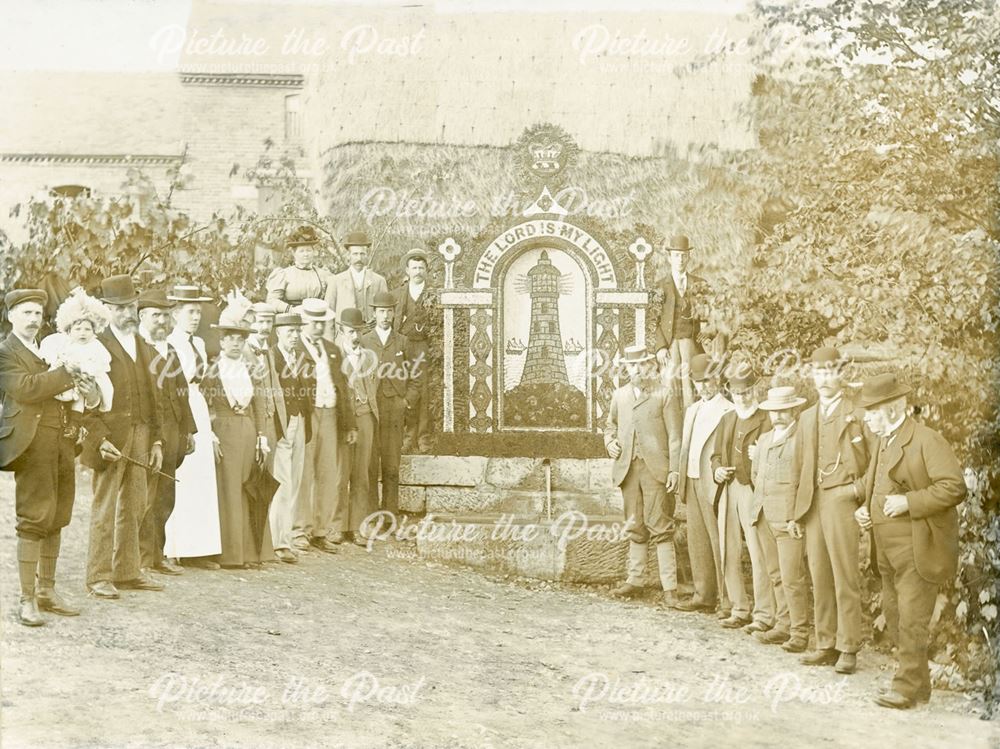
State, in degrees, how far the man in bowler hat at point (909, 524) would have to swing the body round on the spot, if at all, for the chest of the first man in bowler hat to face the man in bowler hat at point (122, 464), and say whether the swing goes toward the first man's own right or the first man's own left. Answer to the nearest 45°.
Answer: approximately 45° to the first man's own right

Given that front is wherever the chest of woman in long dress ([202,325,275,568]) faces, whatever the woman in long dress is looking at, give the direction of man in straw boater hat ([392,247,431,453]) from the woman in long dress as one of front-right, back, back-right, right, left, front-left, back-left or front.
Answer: left

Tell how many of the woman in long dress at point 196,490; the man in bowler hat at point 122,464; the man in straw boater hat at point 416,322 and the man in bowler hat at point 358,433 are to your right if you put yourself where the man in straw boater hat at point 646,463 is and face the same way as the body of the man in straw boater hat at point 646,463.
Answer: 4

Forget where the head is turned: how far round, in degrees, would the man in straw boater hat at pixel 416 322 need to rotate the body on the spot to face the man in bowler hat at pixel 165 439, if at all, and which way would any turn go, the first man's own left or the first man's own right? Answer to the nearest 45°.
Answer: approximately 90° to the first man's own right

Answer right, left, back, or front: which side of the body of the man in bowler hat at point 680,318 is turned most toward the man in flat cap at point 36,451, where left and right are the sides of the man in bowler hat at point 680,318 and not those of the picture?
right

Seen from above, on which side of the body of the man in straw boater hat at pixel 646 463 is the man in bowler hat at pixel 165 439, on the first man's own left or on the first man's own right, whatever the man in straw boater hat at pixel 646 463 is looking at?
on the first man's own right

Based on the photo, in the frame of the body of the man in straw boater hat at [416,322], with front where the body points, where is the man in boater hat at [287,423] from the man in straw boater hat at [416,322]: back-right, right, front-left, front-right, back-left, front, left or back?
right

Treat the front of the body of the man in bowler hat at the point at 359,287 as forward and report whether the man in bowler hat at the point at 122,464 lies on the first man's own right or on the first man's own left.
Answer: on the first man's own right

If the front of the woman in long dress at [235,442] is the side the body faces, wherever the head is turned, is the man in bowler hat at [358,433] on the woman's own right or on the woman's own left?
on the woman's own left

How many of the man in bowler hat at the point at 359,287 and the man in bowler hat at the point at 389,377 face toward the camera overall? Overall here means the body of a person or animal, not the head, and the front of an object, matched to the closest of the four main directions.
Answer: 2

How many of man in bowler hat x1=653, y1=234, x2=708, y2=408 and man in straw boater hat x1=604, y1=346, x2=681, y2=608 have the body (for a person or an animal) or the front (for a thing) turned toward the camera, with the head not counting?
2

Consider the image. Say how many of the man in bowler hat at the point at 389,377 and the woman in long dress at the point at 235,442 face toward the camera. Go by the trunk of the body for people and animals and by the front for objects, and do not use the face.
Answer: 2
